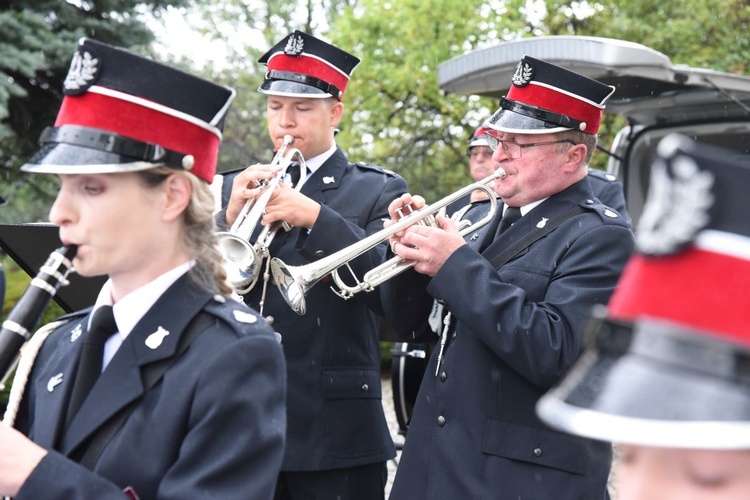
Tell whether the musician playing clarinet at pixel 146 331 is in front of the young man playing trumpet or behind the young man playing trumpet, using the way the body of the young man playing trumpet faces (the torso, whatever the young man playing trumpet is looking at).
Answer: in front

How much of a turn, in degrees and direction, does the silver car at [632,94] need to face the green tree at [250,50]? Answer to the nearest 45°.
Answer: approximately 90° to its left

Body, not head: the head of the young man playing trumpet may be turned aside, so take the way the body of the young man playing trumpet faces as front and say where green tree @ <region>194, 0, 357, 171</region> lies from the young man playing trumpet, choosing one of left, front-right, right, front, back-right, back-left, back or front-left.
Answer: back-right

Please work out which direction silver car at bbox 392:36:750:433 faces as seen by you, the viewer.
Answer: facing away from the viewer and to the right of the viewer

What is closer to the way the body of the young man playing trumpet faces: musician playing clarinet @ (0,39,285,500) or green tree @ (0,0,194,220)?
the musician playing clarinet

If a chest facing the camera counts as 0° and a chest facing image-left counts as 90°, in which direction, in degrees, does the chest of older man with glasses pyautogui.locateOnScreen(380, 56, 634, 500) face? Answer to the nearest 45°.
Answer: approximately 45°

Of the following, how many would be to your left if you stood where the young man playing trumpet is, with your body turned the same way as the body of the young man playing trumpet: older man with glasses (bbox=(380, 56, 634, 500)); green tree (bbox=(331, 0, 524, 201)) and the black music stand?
1

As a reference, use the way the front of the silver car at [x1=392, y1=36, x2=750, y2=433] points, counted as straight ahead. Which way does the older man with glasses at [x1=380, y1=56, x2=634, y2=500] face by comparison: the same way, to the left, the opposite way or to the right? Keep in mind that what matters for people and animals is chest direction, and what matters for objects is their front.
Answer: the opposite way

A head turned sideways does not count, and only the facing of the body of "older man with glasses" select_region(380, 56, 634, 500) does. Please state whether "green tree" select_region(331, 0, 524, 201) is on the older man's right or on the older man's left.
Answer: on the older man's right

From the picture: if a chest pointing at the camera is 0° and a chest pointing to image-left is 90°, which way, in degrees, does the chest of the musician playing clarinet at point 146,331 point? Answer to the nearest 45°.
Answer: approximately 45°
